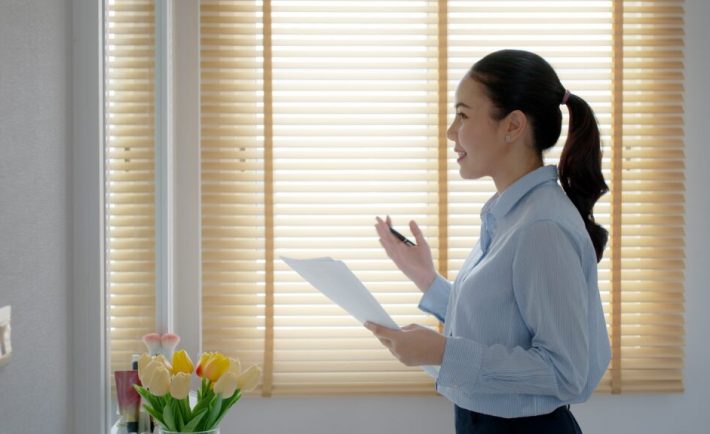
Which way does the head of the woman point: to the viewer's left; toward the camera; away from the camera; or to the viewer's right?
to the viewer's left

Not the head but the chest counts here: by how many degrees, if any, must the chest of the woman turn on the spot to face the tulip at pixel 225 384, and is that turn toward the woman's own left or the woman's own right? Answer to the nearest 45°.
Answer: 0° — they already face it

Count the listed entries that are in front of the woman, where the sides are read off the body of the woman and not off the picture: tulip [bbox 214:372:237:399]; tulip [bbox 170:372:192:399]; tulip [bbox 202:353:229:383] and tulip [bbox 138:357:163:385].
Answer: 4

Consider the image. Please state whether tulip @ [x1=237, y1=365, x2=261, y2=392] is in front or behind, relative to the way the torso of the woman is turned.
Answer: in front

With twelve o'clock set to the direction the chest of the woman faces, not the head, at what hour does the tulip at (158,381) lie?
The tulip is roughly at 12 o'clock from the woman.

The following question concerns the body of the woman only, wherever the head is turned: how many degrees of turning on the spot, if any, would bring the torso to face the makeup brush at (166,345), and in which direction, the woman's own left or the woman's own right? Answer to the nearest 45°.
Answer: approximately 45° to the woman's own right

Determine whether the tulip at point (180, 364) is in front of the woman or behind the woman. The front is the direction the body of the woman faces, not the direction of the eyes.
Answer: in front

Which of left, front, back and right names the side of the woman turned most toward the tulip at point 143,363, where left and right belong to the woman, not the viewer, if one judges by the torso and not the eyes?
front

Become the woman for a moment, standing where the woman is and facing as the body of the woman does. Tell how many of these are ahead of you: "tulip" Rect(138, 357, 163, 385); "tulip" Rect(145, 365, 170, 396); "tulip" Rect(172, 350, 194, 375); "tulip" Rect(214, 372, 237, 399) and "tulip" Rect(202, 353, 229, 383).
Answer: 5

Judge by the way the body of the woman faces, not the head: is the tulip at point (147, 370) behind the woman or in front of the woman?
in front

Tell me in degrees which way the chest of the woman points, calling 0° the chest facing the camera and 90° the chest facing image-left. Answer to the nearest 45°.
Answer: approximately 90°
